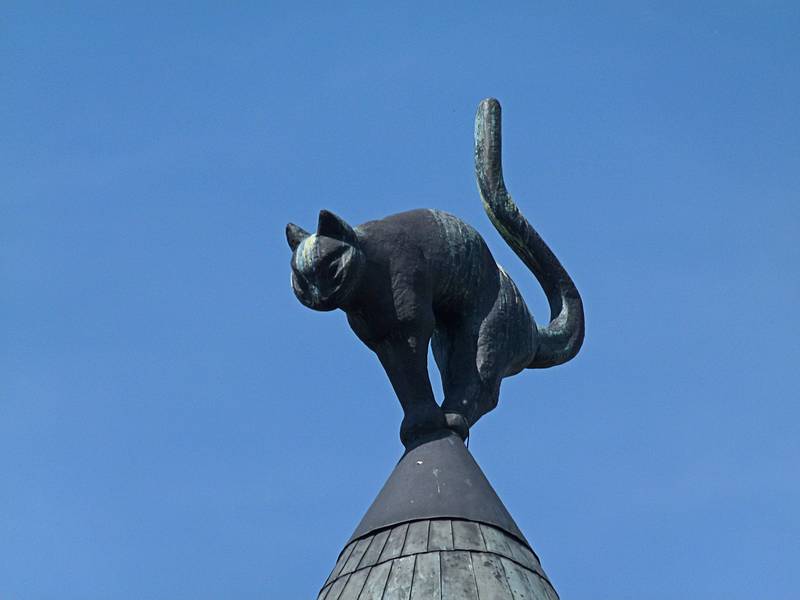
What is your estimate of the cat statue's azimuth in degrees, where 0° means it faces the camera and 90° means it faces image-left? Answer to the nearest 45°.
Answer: approximately 45°
